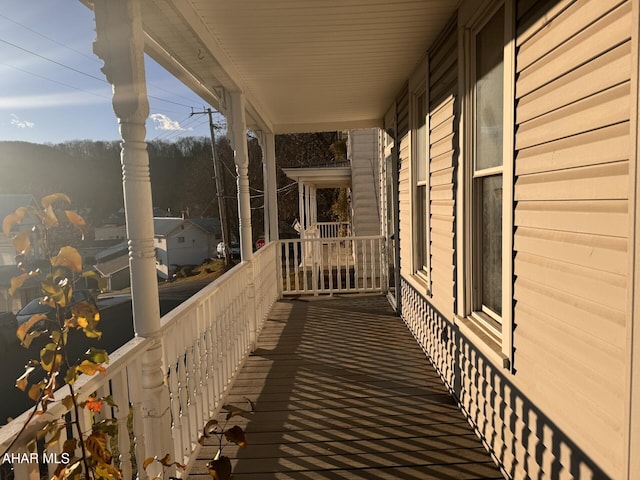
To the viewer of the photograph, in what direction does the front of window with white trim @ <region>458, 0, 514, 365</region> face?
facing to the left of the viewer

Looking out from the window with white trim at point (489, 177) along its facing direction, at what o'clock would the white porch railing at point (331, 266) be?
The white porch railing is roughly at 2 o'clock from the window with white trim.

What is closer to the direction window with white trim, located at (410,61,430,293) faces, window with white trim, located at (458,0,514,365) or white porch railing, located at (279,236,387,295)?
the white porch railing

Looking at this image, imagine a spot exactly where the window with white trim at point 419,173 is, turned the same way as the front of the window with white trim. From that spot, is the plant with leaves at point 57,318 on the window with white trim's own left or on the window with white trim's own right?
on the window with white trim's own left

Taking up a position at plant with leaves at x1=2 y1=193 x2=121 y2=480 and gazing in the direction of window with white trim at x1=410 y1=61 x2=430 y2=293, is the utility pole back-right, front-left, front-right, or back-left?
front-left

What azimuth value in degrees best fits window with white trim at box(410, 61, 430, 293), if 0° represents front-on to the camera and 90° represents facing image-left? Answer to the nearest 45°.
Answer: approximately 90°

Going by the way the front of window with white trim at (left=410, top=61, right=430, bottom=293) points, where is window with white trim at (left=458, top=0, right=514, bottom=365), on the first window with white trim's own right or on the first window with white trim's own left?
on the first window with white trim's own left

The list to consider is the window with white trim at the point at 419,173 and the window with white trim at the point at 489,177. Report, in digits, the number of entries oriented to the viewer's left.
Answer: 2

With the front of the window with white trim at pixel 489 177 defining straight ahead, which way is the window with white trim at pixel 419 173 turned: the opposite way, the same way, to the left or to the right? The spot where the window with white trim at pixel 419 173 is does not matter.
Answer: the same way

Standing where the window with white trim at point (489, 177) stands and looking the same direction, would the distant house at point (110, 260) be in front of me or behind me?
in front

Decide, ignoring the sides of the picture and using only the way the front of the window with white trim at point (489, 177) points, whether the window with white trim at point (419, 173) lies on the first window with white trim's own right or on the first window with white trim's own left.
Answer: on the first window with white trim's own right

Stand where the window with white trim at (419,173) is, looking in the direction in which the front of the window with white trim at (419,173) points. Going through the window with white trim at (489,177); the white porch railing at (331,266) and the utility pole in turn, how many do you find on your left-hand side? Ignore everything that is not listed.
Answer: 1
